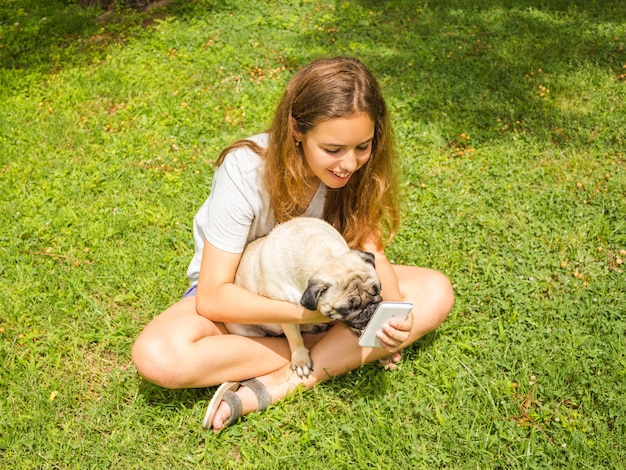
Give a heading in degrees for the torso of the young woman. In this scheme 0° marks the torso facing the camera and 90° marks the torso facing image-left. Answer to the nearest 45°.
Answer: approximately 315°
